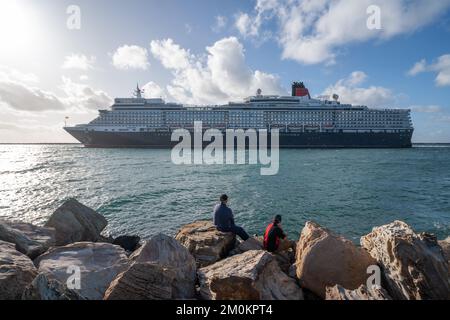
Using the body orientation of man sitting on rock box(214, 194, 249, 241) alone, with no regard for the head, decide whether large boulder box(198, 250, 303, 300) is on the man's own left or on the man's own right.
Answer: on the man's own right

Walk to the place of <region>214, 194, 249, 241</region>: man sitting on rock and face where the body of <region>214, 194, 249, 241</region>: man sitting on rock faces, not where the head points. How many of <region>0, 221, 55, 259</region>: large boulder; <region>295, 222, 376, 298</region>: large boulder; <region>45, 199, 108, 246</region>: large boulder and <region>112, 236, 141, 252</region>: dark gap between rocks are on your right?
1

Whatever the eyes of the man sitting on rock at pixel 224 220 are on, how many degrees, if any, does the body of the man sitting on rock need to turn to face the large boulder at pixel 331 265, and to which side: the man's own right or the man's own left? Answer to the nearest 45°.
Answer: approximately 90° to the man's own right

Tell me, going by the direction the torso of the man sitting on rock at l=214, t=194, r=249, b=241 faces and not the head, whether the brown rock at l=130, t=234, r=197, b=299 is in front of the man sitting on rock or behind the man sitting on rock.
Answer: behind

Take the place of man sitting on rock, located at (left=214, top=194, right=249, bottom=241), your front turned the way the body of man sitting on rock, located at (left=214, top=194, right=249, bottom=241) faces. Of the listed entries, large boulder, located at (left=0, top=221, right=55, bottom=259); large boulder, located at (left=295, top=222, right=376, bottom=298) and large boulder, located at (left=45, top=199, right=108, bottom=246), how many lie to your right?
1

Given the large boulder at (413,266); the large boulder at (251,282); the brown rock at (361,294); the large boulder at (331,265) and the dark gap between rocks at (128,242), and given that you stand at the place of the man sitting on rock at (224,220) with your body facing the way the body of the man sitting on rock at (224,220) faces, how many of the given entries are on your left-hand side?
1

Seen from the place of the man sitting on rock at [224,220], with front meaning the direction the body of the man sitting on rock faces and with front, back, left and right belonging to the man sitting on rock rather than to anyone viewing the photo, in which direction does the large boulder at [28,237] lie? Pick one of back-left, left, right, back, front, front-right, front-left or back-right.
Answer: back-left

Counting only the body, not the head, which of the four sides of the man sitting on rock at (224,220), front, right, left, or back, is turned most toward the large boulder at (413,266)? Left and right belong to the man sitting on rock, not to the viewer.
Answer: right

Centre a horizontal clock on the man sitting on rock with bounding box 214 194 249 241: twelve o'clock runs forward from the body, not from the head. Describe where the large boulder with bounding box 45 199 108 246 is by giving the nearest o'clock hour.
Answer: The large boulder is roughly at 8 o'clock from the man sitting on rock.

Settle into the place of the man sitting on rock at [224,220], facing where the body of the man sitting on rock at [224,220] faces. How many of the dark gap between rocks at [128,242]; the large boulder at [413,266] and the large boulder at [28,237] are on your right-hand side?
1

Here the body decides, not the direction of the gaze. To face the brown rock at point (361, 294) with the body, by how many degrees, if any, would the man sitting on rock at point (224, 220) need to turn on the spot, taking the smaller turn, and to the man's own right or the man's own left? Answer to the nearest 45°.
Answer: approximately 90° to the man's own right

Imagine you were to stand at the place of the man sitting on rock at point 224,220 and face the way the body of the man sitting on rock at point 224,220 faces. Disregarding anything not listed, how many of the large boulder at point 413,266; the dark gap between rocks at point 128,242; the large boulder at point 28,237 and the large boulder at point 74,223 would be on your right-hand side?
1

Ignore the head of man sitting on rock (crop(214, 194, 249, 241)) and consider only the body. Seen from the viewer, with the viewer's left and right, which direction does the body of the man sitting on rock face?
facing away from the viewer and to the right of the viewer
